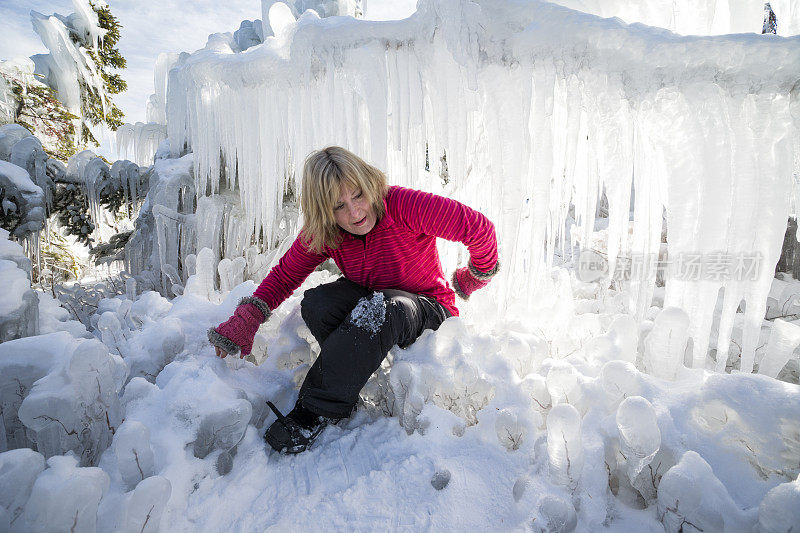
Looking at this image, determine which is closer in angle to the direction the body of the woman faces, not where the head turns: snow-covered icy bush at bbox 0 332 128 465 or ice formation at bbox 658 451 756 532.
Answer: the snow-covered icy bush

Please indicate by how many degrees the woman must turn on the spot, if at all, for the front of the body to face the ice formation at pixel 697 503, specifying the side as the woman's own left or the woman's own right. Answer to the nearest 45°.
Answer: approximately 90° to the woman's own left

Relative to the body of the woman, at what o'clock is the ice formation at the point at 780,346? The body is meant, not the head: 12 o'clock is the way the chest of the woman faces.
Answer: The ice formation is roughly at 8 o'clock from the woman.

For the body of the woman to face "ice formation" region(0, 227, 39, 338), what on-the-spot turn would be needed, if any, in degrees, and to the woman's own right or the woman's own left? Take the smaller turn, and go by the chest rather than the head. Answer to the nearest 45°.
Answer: approximately 45° to the woman's own right

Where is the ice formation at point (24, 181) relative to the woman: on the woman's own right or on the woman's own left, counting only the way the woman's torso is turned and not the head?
on the woman's own right

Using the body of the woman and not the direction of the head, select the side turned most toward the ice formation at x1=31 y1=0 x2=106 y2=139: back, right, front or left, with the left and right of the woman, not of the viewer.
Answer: right

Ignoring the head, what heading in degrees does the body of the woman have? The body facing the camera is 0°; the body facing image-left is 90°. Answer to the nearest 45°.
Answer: approximately 45°
